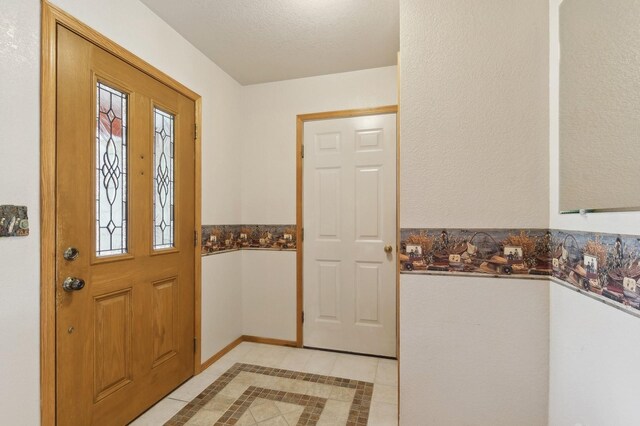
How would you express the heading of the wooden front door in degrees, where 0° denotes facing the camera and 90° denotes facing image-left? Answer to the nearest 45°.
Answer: approximately 315°
